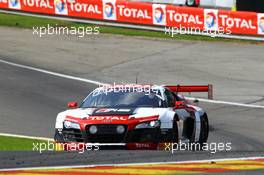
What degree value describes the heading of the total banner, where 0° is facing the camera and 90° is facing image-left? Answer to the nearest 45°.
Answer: approximately 0°

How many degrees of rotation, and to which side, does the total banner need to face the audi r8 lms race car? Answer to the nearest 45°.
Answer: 0° — it already faces it
